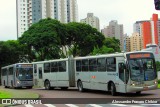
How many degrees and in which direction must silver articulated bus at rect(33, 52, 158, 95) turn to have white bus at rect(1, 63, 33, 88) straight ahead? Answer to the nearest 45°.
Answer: approximately 180°

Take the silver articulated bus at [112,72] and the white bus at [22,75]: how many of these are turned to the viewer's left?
0

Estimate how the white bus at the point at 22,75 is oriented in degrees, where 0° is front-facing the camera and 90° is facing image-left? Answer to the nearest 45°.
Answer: approximately 315°

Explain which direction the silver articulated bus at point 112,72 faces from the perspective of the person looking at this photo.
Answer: facing the viewer and to the right of the viewer
